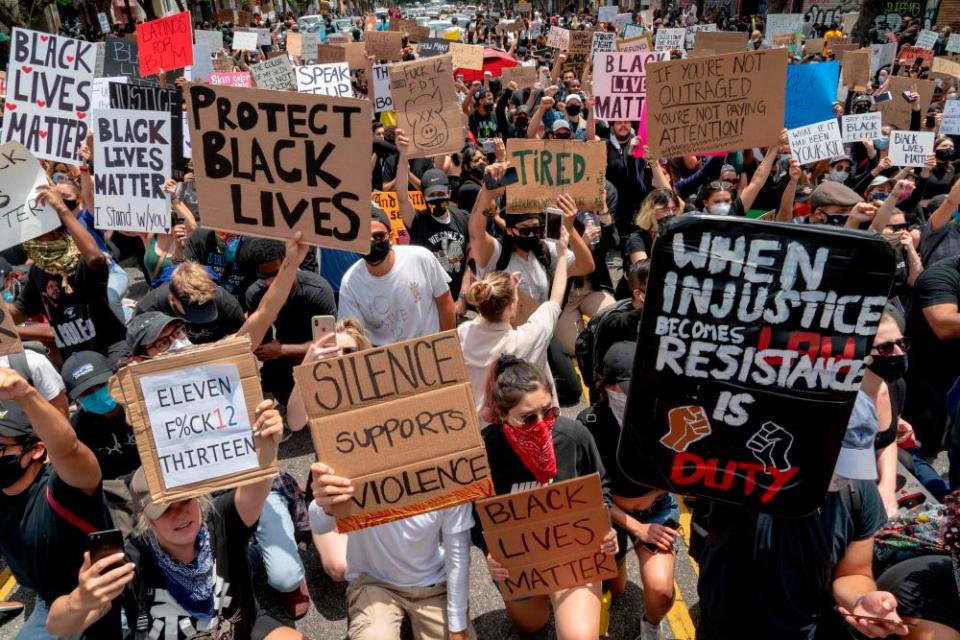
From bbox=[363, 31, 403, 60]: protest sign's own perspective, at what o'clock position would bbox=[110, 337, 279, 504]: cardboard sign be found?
The cardboard sign is roughly at 12 o'clock from the protest sign.

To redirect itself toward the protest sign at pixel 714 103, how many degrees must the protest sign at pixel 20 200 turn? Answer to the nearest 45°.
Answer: approximately 90° to its left

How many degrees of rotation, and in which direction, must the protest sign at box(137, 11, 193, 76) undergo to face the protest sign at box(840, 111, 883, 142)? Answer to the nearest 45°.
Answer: approximately 45° to its left

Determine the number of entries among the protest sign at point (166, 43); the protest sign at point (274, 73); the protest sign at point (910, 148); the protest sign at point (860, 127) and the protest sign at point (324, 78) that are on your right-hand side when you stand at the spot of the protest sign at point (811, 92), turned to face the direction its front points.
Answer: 3

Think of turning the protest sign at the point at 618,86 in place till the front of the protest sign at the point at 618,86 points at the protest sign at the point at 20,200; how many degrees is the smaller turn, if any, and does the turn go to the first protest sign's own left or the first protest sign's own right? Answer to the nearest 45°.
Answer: approximately 45° to the first protest sign's own right

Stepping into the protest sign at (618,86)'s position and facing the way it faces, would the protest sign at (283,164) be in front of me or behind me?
in front

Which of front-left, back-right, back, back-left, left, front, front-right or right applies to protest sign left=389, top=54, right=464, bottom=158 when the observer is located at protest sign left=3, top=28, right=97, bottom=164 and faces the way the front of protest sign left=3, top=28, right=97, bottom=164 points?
left

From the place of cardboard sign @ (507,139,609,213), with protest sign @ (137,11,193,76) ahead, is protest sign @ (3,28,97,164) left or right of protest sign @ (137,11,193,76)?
left

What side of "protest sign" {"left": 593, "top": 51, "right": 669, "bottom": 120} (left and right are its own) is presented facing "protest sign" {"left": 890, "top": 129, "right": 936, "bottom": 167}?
left

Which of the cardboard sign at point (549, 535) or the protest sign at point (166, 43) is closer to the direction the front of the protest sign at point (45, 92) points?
the cardboard sign

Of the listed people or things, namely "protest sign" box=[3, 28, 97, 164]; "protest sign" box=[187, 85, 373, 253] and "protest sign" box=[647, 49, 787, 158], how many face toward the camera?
3

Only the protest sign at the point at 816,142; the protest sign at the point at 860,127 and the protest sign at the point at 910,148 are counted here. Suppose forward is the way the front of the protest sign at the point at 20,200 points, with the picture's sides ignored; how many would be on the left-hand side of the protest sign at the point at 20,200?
3
